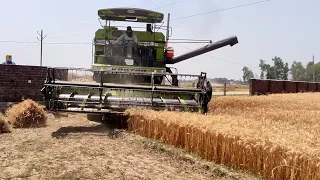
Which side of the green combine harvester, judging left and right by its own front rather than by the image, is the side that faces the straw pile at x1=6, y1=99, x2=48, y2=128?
right

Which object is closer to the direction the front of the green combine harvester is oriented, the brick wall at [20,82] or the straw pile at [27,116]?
the straw pile

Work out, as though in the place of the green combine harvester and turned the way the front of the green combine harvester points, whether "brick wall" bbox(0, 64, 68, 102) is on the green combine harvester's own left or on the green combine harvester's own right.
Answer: on the green combine harvester's own right

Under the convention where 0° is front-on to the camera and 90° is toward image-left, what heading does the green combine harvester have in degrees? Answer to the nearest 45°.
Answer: approximately 0°

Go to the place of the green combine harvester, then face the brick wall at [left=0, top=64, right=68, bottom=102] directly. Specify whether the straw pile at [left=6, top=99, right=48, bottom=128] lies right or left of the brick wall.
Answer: left
